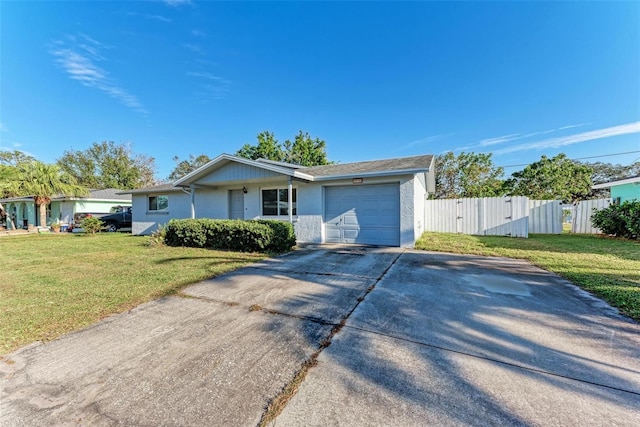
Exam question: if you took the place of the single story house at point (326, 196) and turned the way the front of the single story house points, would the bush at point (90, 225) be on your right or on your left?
on your right

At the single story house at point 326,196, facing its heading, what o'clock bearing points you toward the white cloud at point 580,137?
The white cloud is roughly at 7 o'clock from the single story house.

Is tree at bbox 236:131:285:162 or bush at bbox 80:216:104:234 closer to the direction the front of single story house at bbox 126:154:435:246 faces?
the bush

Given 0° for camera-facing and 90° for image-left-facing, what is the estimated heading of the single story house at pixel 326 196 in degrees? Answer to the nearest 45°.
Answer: approximately 45°

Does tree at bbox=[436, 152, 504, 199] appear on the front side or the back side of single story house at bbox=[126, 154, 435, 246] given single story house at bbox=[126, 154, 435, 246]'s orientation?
on the back side

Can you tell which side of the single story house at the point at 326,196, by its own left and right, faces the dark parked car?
right

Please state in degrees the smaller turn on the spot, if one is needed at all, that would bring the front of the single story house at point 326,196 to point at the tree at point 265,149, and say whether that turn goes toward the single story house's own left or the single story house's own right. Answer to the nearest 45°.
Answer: approximately 135° to the single story house's own right

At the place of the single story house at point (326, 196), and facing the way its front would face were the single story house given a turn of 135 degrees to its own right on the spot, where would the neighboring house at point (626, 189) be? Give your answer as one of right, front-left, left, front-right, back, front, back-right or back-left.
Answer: right

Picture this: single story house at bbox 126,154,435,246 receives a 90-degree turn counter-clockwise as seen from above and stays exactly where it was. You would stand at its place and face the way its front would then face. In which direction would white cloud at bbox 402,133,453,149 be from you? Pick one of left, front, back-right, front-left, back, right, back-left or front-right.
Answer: left

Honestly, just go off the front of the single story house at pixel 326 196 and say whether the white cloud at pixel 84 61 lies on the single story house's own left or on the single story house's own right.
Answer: on the single story house's own right

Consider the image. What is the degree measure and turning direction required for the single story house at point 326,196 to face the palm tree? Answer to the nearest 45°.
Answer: approximately 90° to its right
